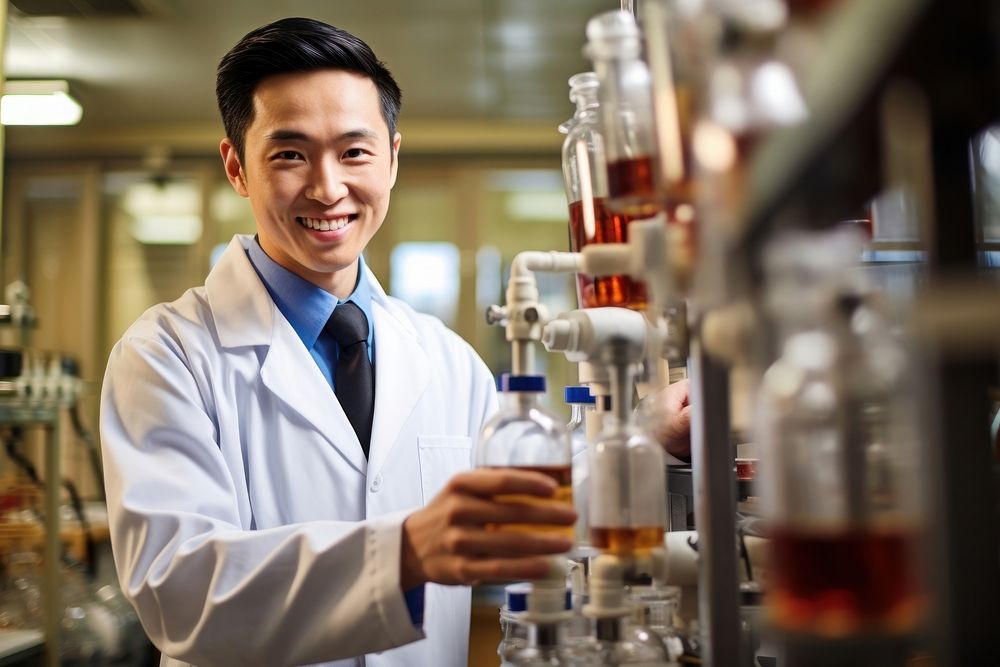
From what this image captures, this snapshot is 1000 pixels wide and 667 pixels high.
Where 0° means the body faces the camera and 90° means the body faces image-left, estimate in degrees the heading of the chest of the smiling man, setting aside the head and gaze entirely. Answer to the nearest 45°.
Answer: approximately 315°

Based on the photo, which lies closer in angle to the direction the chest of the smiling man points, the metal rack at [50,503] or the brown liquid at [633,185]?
the brown liquid

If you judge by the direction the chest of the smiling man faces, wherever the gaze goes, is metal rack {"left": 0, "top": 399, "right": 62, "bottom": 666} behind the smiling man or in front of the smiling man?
behind

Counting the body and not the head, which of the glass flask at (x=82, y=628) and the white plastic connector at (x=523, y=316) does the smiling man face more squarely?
the white plastic connector

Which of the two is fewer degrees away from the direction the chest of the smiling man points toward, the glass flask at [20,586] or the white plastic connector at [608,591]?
the white plastic connector
